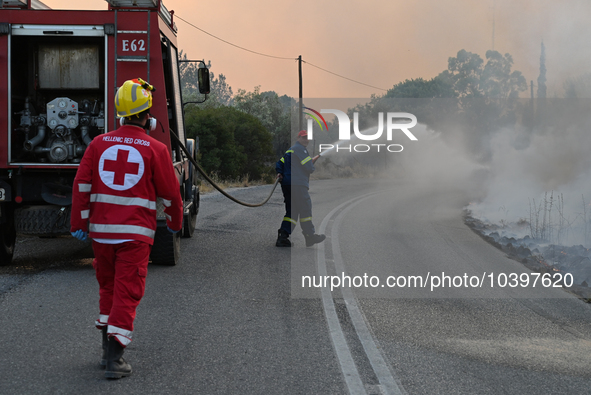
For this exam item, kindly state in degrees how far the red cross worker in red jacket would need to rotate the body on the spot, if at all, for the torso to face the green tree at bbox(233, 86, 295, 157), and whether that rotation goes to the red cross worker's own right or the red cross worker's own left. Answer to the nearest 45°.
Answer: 0° — they already face it

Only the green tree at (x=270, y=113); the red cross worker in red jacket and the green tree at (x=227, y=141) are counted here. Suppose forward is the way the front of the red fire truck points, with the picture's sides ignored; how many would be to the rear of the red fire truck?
1

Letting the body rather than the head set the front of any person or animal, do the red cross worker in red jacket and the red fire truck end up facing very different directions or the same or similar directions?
same or similar directions

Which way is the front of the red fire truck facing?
away from the camera

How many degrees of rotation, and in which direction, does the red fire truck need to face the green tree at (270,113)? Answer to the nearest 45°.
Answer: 0° — it already faces it

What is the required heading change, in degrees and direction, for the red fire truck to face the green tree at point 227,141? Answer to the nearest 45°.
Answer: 0° — it already faces it

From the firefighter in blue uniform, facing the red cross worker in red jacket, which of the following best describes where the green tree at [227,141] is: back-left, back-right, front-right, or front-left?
back-right

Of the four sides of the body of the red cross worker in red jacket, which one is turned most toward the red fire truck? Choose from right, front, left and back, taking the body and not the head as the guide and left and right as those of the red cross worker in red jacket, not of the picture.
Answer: front

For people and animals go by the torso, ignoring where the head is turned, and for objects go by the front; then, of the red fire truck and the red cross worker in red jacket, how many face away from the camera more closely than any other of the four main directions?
2

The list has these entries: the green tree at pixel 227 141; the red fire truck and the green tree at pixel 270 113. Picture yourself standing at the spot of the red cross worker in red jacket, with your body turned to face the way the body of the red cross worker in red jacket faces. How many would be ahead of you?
3

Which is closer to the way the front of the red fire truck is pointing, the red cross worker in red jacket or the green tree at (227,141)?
the green tree

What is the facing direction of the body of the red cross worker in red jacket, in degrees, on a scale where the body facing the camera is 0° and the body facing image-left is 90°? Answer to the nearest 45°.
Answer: approximately 180°

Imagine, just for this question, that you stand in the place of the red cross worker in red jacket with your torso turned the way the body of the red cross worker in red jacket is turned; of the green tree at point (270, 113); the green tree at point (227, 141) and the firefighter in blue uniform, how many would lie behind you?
0
